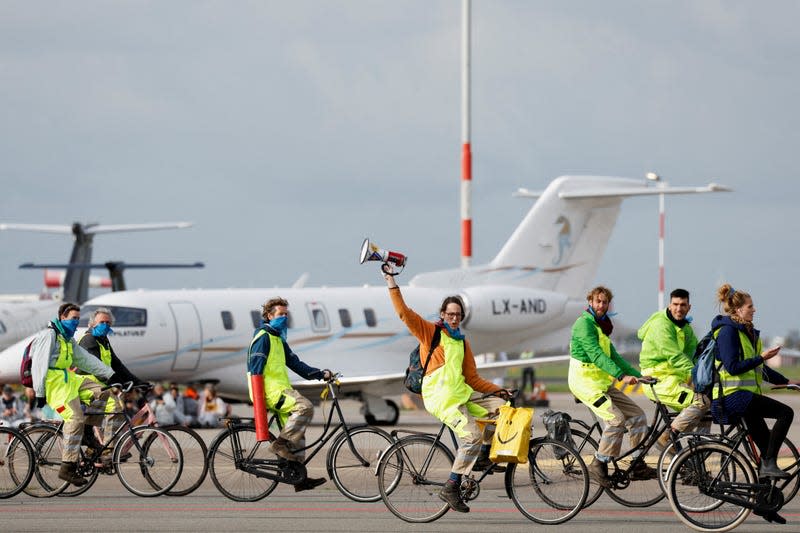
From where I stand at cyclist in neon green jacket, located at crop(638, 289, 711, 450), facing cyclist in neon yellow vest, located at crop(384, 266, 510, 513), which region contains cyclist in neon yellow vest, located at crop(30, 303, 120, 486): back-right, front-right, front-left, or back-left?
front-right

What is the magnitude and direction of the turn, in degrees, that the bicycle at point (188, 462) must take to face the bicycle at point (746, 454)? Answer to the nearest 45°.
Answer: approximately 45° to its right

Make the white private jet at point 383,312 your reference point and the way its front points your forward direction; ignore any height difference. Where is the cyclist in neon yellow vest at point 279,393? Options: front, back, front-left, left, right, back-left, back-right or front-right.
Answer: front-left

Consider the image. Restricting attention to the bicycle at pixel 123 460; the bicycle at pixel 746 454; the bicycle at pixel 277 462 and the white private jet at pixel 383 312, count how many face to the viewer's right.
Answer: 3

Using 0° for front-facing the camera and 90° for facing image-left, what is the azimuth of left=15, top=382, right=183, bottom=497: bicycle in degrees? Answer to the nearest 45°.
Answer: approximately 270°

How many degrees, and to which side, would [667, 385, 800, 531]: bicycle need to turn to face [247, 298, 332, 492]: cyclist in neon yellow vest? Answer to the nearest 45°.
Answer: approximately 180°

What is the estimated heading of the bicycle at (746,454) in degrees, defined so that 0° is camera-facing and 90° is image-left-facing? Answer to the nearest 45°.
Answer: approximately 270°

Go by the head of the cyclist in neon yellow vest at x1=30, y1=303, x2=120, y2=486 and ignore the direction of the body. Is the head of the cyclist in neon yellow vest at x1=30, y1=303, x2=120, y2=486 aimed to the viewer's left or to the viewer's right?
to the viewer's right

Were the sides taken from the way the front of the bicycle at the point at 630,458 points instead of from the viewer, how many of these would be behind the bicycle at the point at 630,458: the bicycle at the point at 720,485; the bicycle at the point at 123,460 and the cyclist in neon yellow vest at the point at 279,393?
2

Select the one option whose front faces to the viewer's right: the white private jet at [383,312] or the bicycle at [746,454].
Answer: the bicycle

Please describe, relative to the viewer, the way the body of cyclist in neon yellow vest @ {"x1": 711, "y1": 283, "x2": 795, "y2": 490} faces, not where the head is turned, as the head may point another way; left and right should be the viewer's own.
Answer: facing to the right of the viewer

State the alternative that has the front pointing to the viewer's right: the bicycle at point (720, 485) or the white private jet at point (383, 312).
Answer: the bicycle

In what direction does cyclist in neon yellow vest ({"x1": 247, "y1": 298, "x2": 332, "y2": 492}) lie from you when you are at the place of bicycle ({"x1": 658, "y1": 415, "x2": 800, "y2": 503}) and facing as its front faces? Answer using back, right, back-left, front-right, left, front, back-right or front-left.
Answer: back

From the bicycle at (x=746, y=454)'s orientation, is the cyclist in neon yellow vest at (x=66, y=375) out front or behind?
behind

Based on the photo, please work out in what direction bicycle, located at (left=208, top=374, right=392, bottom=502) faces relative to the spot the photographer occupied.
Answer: facing to the right of the viewer
